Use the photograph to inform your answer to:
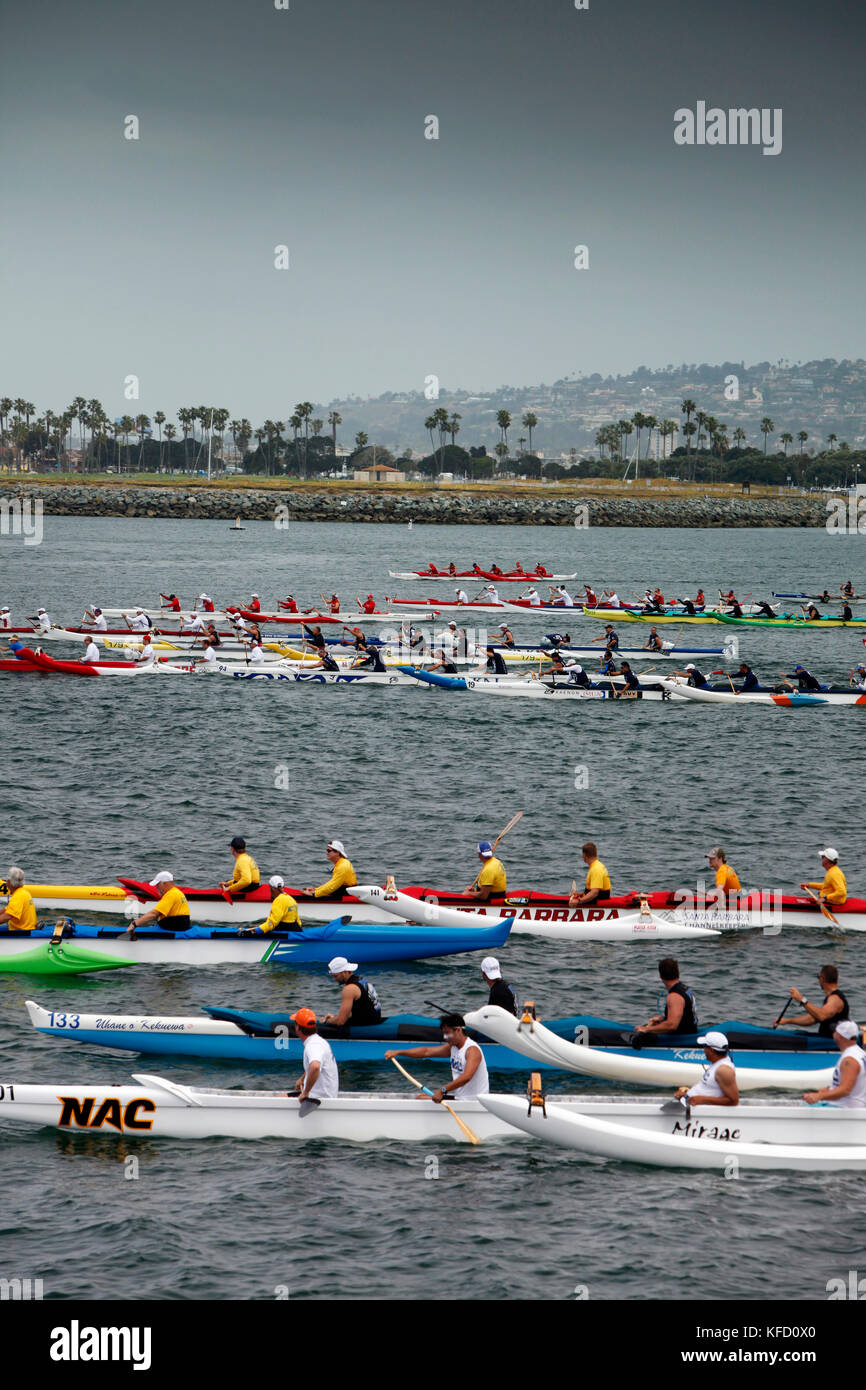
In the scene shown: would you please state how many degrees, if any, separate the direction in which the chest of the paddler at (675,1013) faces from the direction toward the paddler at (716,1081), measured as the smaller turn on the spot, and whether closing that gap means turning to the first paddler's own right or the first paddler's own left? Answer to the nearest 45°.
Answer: approximately 90° to the first paddler's own left

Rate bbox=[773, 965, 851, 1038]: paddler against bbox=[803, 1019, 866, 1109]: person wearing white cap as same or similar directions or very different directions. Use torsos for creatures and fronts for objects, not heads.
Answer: same or similar directions

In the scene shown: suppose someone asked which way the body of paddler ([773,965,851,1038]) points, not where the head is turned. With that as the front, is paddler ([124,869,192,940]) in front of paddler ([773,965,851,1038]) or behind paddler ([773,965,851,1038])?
in front

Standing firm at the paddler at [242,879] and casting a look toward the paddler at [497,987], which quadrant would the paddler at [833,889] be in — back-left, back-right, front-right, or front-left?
front-left

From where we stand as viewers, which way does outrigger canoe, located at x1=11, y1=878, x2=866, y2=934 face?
facing to the left of the viewer

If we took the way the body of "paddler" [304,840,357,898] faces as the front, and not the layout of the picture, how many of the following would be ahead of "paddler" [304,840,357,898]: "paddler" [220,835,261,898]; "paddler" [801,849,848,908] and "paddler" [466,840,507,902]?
1

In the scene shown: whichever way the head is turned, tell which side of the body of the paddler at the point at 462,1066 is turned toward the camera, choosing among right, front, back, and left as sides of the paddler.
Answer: left
